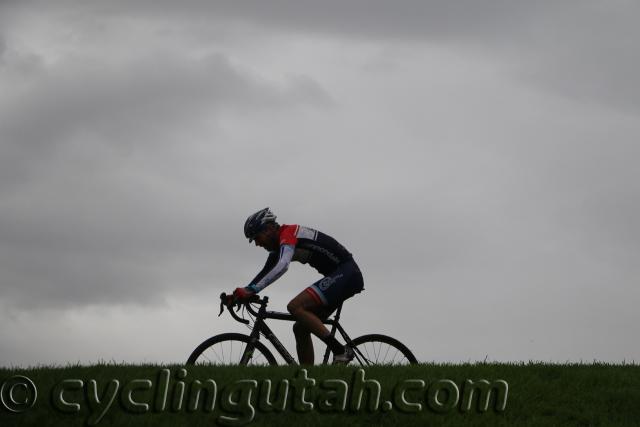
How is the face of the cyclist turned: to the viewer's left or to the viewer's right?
to the viewer's left

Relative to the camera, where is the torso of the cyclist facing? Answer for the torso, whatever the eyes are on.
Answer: to the viewer's left
